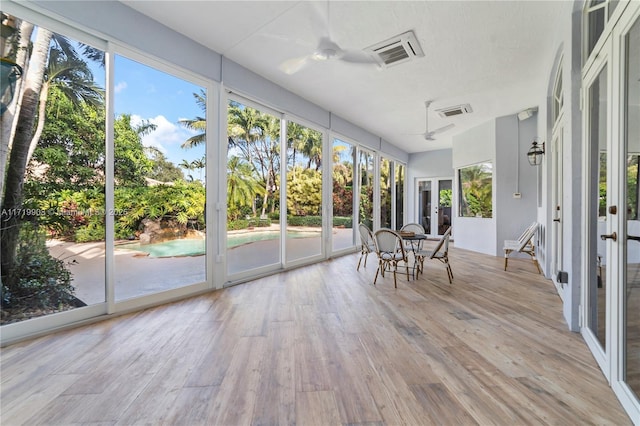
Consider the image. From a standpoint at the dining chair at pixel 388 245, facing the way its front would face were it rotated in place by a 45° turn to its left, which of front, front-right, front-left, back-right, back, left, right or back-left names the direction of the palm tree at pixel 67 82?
front-left

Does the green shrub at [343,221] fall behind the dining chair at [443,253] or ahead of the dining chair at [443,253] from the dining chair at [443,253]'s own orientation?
ahead

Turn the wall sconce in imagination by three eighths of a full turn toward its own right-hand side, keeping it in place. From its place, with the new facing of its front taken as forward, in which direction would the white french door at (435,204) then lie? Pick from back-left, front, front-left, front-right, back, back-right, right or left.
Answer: left

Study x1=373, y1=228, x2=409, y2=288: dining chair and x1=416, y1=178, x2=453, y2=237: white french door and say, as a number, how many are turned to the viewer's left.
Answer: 0

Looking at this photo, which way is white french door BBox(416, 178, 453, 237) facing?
toward the camera

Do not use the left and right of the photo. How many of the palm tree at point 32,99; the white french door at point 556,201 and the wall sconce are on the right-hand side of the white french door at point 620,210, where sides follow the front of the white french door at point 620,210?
2

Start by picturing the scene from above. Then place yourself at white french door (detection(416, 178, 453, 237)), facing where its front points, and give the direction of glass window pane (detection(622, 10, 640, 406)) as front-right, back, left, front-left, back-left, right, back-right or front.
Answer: front

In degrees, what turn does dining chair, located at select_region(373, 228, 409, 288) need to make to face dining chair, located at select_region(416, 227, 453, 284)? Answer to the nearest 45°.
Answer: approximately 45° to its right

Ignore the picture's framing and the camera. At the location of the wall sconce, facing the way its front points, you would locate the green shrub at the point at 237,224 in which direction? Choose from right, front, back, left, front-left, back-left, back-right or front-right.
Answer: front-left

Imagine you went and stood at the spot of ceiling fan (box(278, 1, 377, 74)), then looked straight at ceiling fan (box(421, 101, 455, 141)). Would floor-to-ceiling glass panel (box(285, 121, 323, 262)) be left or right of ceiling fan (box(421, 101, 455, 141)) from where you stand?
left

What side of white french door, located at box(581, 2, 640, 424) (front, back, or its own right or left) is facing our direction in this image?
left

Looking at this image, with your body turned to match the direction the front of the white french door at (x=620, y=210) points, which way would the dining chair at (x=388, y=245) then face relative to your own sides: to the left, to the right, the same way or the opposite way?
to the right

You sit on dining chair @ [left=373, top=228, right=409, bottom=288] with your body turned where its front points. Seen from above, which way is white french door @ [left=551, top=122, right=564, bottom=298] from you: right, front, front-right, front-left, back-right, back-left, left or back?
front-right

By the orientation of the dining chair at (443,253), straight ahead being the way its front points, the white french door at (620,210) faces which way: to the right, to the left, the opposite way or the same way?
the same way

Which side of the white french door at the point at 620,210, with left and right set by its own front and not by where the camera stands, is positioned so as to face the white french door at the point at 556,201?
right

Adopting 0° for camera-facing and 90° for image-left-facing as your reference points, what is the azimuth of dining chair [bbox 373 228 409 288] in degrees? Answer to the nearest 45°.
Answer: approximately 225°

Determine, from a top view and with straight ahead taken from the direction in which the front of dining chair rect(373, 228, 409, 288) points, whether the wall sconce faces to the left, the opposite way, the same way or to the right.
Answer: to the left

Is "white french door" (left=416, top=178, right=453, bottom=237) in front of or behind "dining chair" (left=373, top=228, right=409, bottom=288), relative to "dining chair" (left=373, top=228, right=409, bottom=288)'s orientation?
in front

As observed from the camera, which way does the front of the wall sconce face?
facing to the left of the viewer

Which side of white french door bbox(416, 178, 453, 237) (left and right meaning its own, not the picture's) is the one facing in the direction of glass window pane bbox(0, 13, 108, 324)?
front
